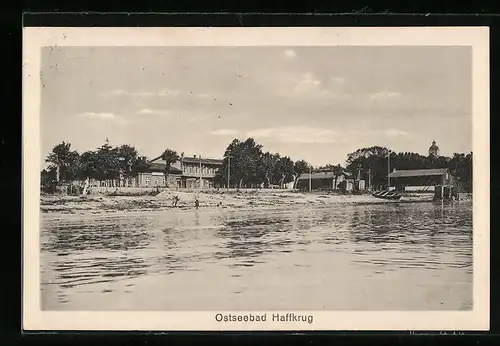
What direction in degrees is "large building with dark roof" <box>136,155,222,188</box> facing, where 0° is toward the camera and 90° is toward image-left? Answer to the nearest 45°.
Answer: approximately 0°
